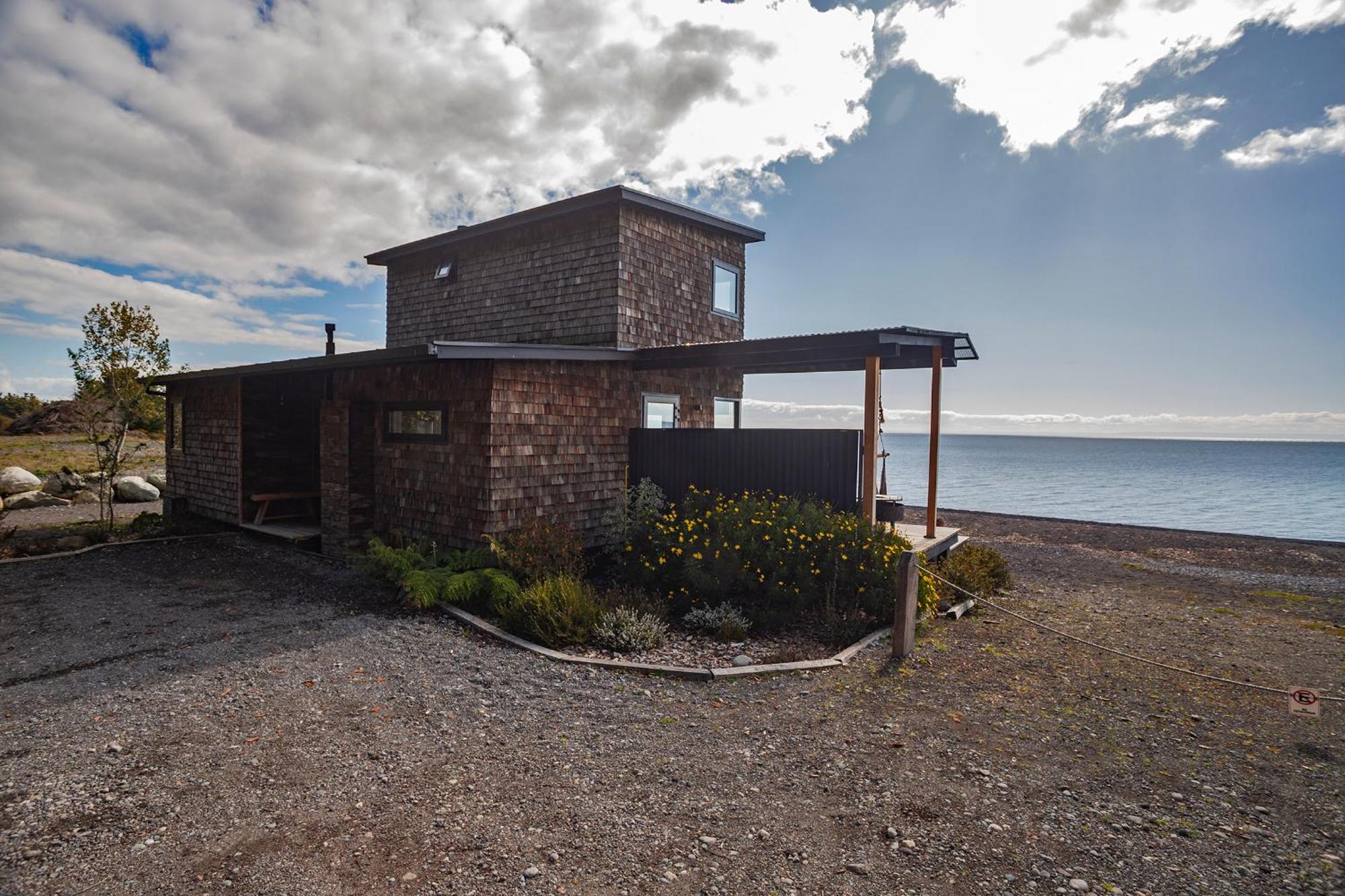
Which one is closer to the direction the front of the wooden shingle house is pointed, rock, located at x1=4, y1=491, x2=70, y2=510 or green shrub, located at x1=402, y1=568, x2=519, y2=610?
the green shrub

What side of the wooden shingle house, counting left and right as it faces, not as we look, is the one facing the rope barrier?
left

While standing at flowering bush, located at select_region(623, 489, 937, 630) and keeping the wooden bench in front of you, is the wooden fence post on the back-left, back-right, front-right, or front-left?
back-left

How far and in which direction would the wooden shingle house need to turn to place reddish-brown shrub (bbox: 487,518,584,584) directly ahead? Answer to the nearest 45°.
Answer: approximately 45° to its left

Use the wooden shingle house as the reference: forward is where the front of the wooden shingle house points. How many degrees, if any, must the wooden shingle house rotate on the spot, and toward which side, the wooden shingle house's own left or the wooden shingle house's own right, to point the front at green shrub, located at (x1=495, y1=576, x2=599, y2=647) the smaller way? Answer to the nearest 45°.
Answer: approximately 45° to the wooden shingle house's own left

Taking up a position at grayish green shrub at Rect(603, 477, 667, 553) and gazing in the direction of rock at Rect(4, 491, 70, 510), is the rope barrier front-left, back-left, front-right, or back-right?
back-left

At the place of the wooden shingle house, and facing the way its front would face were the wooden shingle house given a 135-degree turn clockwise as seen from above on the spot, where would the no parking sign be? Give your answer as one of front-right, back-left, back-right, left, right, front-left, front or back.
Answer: back-right

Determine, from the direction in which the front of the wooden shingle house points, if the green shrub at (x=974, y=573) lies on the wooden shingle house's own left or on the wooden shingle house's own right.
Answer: on the wooden shingle house's own left

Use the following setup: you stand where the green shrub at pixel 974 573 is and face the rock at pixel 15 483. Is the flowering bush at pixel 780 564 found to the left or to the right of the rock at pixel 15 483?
left

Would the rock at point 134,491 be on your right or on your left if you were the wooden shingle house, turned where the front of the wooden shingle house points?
on your right
